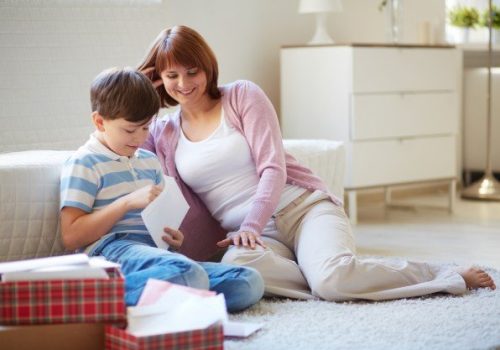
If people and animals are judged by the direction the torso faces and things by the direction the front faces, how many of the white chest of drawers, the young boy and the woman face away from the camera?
0

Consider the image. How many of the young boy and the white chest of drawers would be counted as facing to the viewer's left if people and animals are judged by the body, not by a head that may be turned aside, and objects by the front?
0

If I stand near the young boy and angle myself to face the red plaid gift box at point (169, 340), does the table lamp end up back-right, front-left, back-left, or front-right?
back-left

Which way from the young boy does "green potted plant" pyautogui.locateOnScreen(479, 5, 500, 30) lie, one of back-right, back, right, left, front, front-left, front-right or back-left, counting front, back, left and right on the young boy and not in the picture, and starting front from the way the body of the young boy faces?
left

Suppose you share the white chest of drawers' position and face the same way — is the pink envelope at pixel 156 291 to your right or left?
on your right

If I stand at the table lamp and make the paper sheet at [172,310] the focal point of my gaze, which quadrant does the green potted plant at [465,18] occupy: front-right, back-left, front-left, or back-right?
back-left

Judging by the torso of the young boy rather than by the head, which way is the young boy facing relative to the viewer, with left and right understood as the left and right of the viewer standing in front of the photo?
facing the viewer and to the right of the viewer

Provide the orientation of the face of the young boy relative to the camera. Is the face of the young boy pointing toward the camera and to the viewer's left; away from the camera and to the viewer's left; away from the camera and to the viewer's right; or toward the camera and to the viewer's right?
toward the camera and to the viewer's right

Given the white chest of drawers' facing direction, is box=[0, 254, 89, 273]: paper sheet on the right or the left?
on its right

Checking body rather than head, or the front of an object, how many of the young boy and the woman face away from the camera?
0

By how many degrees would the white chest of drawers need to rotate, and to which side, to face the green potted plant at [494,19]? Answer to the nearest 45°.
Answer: approximately 90° to its left

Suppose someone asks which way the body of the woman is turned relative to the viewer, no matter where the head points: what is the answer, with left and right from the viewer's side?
facing the viewer and to the left of the viewer
